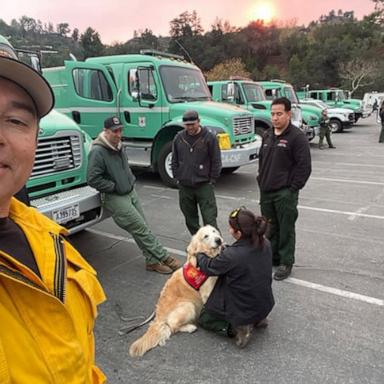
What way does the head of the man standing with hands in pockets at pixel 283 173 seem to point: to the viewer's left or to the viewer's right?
to the viewer's left

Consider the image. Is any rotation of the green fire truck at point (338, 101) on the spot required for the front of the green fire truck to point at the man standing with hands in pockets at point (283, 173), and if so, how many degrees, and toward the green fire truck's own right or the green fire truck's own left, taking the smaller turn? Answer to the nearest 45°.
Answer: approximately 45° to the green fire truck's own right

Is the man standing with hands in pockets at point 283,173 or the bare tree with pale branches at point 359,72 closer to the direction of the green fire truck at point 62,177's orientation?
the man standing with hands in pockets

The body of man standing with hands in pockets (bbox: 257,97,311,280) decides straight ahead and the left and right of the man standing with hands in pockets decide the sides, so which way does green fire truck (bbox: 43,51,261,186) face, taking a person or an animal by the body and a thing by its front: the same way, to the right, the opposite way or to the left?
to the left

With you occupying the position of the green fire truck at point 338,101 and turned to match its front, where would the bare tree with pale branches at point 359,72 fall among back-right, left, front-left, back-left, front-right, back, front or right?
back-left

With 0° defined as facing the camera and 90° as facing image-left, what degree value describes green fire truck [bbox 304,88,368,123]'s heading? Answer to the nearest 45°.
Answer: approximately 315°

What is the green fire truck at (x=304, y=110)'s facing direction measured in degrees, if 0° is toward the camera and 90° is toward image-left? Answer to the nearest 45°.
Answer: approximately 315°

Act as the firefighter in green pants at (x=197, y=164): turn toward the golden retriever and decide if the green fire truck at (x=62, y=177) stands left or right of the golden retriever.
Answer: right

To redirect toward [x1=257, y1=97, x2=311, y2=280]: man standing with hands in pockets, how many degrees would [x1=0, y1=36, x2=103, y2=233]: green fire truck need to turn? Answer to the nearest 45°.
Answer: approximately 45° to its left

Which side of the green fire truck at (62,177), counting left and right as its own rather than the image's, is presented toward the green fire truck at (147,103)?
left

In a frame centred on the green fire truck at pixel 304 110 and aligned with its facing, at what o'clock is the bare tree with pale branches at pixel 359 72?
The bare tree with pale branches is roughly at 8 o'clock from the green fire truck.

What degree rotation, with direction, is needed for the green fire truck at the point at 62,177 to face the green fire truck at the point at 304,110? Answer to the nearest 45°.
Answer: approximately 90° to its left

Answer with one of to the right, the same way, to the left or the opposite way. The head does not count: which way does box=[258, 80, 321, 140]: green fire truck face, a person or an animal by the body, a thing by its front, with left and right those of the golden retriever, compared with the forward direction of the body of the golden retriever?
to the right
